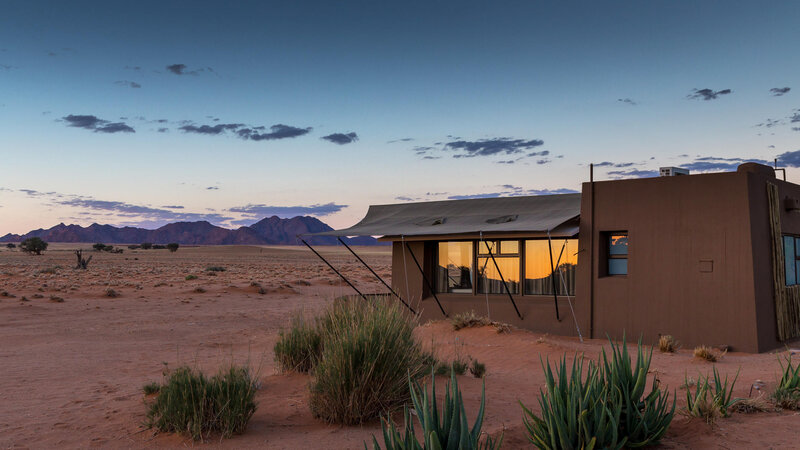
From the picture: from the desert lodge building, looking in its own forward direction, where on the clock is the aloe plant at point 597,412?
The aloe plant is roughly at 11 o'clock from the desert lodge building.

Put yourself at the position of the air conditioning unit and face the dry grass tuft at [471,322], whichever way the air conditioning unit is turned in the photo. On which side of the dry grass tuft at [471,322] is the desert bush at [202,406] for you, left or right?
left

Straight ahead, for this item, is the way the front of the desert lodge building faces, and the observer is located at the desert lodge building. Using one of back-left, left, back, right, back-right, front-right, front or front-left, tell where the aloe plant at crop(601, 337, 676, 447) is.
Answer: front-left

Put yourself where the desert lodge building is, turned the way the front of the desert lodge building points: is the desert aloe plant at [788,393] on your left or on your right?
on your left

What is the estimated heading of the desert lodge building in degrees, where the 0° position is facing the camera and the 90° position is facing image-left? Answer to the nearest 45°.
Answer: approximately 45°

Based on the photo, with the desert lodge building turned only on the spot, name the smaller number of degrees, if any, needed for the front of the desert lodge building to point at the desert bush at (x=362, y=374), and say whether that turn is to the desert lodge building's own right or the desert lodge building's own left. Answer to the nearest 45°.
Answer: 0° — it already faces it

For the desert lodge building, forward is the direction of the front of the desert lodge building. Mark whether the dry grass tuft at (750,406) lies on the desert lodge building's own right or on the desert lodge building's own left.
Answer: on the desert lodge building's own left

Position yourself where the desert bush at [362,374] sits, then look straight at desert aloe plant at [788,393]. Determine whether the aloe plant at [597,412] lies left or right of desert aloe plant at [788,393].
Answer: right
